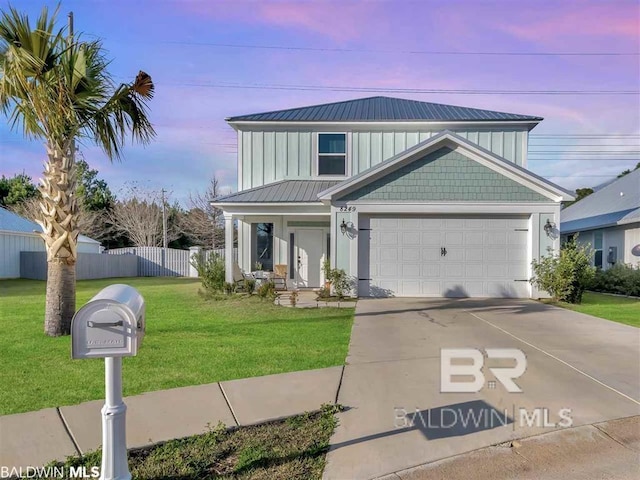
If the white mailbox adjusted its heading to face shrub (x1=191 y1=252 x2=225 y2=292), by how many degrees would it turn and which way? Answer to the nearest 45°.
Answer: approximately 180°

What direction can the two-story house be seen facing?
toward the camera

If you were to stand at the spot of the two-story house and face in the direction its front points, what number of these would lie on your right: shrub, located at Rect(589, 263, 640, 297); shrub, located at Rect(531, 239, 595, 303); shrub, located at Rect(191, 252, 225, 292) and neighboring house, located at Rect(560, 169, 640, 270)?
1

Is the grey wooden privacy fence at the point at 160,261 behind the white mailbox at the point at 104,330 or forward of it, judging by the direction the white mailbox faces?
behind

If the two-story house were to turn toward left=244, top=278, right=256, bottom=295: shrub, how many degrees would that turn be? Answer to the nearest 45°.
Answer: approximately 90° to its right

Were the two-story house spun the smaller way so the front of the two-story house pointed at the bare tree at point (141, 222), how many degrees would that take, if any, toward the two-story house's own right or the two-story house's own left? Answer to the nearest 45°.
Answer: approximately 135° to the two-story house's own right

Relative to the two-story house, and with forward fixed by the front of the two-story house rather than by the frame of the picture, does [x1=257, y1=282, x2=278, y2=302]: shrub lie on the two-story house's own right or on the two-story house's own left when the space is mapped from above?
on the two-story house's own right

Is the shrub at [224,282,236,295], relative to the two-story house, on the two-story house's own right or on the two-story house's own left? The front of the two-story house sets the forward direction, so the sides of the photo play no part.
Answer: on the two-story house's own right

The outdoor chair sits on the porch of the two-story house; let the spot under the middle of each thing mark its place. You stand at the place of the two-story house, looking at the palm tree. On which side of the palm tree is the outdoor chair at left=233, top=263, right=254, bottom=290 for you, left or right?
right

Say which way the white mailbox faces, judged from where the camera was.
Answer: facing the viewer
